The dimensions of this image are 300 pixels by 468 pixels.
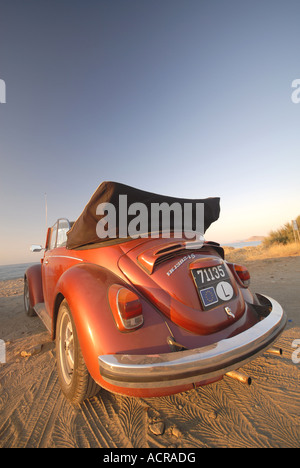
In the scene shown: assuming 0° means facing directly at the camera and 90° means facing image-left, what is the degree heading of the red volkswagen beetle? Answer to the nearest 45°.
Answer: approximately 135°
